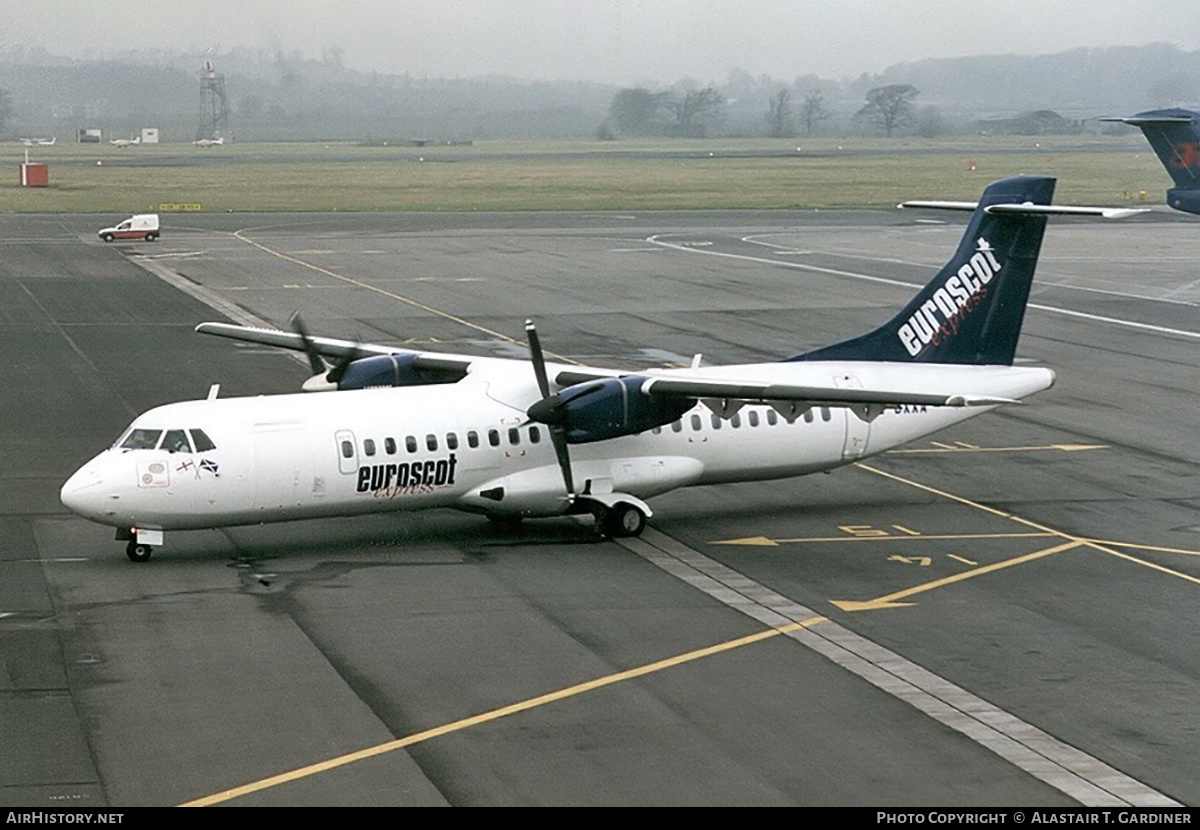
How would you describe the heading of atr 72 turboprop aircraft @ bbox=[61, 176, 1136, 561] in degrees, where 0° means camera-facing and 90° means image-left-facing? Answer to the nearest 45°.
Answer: approximately 45°
